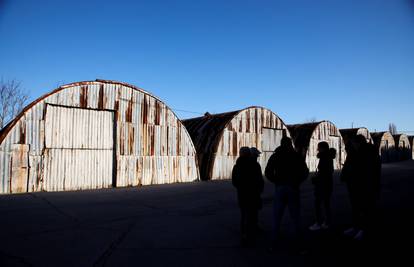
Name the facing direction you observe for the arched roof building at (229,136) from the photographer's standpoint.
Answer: facing the viewer and to the right of the viewer

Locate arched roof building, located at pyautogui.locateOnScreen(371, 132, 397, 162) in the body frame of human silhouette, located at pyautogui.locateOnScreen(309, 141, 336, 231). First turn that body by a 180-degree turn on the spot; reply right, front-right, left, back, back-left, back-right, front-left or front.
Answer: left

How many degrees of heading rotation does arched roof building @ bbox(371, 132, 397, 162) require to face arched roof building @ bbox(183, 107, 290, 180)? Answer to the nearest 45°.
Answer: approximately 45° to its right

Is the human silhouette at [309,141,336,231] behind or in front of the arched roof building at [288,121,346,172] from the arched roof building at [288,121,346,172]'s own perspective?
in front

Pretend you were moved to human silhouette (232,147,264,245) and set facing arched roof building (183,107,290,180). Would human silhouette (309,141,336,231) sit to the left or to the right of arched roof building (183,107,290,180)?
right

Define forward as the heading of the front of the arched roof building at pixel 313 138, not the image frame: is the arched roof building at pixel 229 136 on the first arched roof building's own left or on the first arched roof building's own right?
on the first arched roof building's own right

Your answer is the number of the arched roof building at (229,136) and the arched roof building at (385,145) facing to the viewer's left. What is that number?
0

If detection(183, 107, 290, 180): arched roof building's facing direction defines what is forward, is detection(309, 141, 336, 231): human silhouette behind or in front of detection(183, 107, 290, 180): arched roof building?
in front

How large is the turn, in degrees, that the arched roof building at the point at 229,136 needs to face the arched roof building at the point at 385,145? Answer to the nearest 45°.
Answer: approximately 90° to its left
